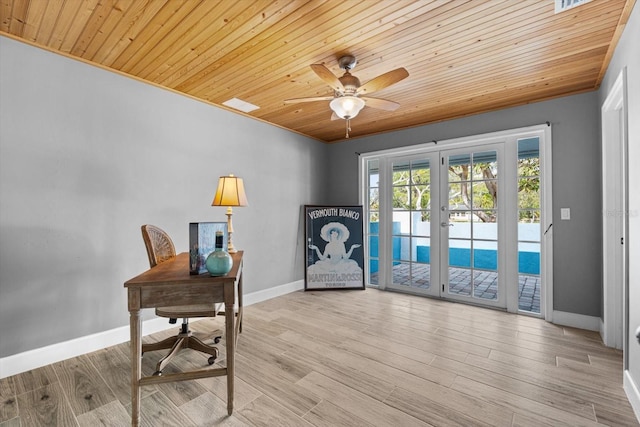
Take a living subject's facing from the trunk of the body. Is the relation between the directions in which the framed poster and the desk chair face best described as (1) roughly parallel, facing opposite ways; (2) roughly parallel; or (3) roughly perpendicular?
roughly perpendicular

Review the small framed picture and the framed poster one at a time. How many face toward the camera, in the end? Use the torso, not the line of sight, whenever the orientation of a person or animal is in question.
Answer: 2

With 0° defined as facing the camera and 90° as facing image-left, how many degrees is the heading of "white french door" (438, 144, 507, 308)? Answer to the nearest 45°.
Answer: approximately 45°
